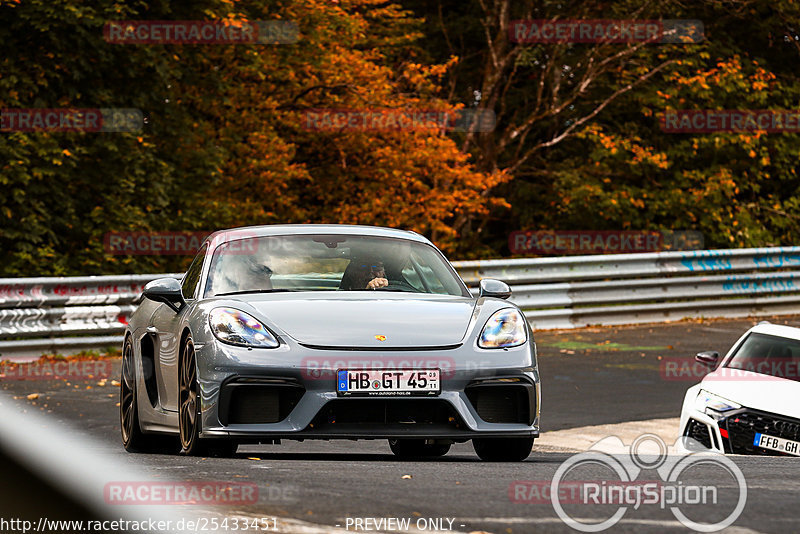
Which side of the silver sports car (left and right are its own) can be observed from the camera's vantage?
front

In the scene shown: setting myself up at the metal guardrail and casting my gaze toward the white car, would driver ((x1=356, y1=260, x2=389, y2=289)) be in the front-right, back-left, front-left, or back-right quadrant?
front-right

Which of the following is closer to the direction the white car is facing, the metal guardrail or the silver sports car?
the silver sports car

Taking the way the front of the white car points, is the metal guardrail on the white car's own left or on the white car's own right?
on the white car's own right

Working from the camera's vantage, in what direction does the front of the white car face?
facing the viewer and to the left of the viewer

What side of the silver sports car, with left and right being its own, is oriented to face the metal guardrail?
back

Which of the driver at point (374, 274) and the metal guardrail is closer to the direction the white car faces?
the driver
